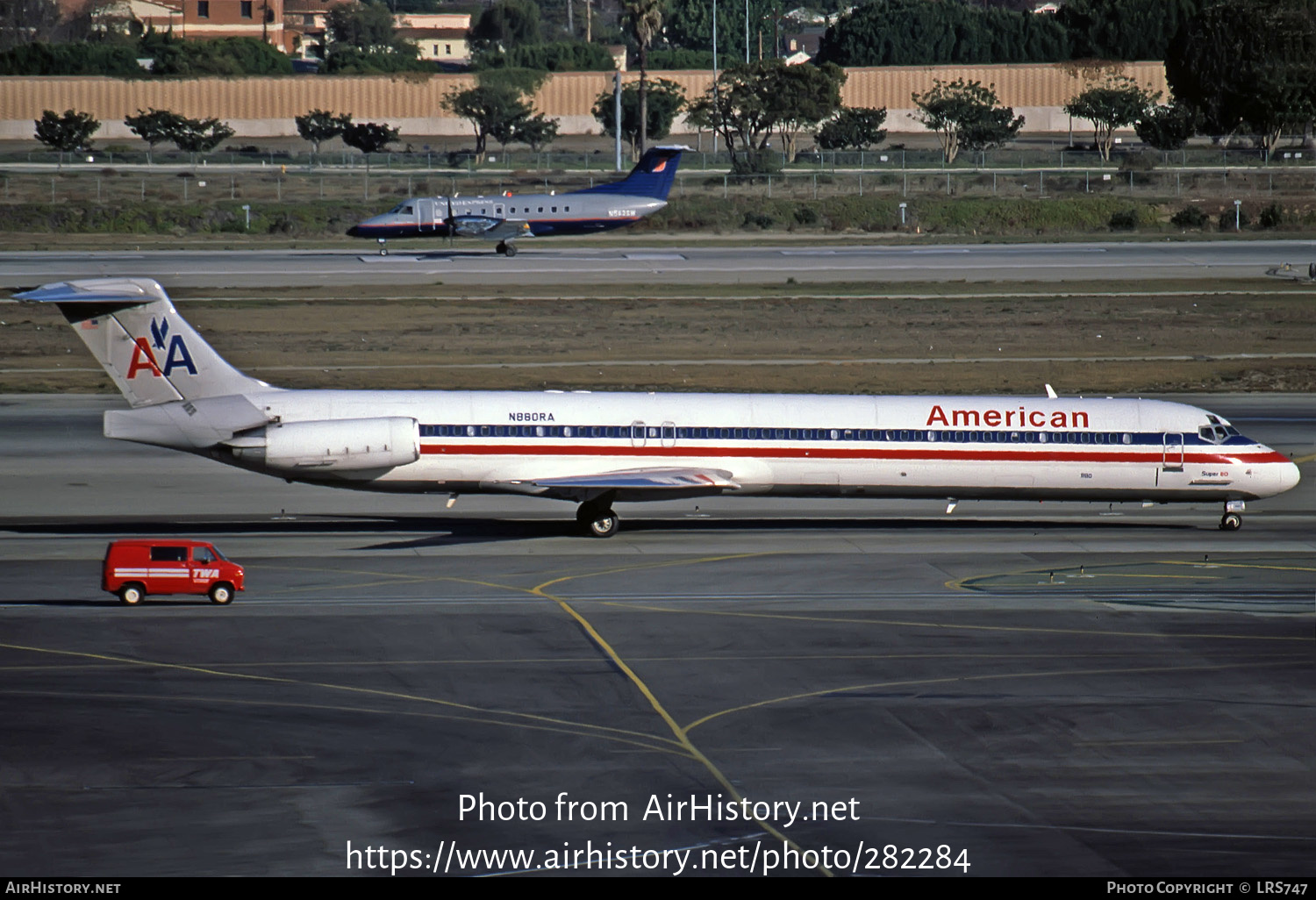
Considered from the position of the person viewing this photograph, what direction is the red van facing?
facing to the right of the viewer

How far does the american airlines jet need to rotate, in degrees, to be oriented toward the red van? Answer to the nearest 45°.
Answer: approximately 135° to its right

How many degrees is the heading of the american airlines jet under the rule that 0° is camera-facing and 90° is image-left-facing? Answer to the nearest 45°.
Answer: approximately 270°

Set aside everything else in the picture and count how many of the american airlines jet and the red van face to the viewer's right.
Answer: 2
